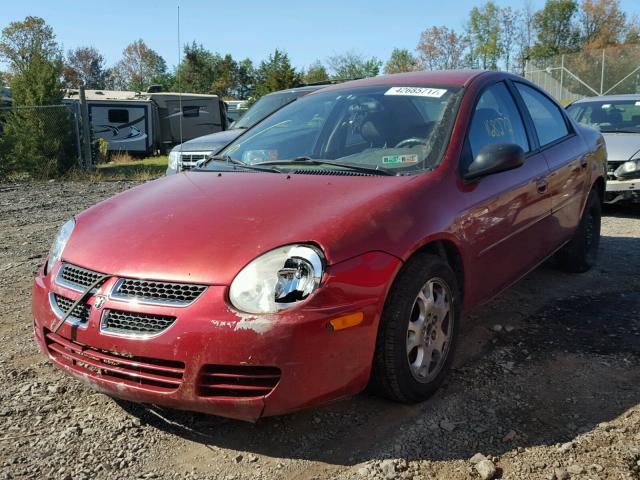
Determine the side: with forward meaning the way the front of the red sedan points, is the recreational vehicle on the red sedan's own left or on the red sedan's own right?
on the red sedan's own right

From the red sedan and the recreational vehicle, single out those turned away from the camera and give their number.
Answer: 0

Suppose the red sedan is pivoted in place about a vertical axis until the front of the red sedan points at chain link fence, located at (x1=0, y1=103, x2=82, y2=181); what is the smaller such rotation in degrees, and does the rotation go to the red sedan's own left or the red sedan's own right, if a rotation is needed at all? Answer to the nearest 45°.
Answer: approximately 90° to the red sedan's own right

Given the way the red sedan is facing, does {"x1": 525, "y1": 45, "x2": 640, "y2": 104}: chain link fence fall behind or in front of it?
behind

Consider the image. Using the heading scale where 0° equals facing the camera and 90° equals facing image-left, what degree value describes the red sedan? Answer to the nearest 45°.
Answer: approximately 45°
